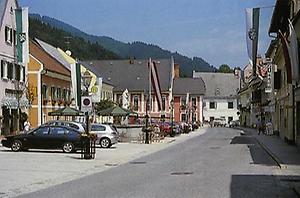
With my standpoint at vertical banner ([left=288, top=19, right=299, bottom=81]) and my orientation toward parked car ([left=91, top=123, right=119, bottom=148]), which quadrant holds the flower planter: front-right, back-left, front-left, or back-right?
front-left

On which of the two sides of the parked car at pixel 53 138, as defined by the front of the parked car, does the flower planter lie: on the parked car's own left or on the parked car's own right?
on the parked car's own left

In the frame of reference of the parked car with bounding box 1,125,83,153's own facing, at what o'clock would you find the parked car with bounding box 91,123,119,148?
the parked car with bounding box 91,123,119,148 is roughly at 4 o'clock from the parked car with bounding box 1,125,83,153.

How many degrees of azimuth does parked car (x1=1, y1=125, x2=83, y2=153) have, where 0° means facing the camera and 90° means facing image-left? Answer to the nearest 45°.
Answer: approximately 90°

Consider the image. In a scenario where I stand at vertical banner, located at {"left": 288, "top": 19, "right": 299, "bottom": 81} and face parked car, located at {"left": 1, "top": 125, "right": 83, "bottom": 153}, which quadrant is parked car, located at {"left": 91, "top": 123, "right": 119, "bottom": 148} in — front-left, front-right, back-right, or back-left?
front-right

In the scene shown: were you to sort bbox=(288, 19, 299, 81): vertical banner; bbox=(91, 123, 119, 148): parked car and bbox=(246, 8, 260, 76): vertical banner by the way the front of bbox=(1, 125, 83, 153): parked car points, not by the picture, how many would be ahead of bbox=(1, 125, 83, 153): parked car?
0

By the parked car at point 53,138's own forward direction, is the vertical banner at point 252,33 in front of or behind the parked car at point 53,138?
behind

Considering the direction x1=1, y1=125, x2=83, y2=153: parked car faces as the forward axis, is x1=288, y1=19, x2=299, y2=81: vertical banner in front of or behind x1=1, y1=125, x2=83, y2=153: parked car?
behind
